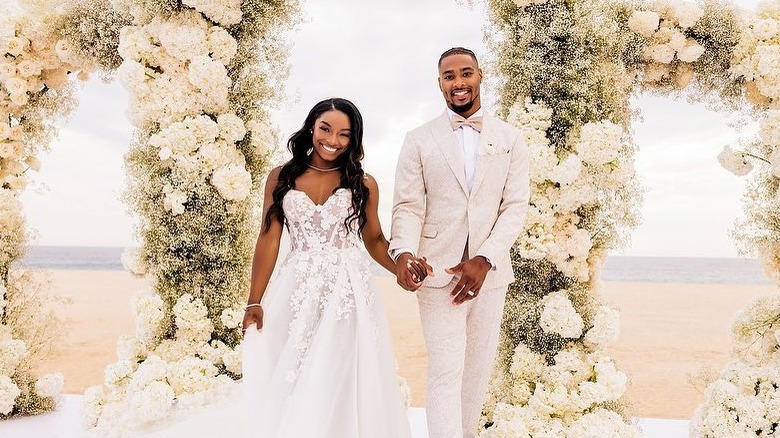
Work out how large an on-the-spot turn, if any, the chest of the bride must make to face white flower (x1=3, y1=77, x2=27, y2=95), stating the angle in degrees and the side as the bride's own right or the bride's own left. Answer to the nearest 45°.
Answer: approximately 135° to the bride's own right

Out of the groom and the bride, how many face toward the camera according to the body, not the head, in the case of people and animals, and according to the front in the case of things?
2

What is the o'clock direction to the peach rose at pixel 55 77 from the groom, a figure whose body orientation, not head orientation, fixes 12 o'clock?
The peach rose is roughly at 4 o'clock from the groom.

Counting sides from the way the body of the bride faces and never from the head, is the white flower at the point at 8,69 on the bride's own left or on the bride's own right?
on the bride's own right

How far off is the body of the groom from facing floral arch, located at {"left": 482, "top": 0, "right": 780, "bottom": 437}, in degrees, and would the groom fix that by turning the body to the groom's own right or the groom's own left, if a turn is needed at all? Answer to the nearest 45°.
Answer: approximately 135° to the groom's own left

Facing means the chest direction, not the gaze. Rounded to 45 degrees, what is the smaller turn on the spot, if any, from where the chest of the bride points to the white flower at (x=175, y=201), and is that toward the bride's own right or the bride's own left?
approximately 135° to the bride's own right

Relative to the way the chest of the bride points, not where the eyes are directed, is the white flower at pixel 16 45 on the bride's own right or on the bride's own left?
on the bride's own right

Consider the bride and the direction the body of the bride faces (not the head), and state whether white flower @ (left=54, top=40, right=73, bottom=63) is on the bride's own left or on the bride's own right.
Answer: on the bride's own right

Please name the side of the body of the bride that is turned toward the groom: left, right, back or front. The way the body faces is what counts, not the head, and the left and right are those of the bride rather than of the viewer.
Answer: left

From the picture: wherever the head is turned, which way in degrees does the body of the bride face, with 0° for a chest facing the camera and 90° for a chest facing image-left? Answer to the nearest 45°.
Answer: approximately 0°
